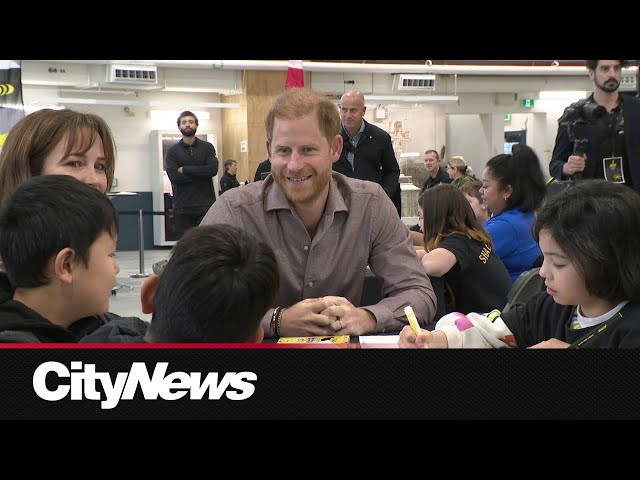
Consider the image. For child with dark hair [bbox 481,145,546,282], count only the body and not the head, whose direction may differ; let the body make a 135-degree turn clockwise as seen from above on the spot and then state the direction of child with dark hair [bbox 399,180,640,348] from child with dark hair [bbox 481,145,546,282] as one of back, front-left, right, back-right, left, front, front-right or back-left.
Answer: back-right

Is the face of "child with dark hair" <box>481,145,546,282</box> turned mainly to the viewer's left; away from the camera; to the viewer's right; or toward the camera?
to the viewer's left

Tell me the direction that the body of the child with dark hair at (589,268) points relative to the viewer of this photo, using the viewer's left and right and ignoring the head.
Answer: facing the viewer and to the left of the viewer

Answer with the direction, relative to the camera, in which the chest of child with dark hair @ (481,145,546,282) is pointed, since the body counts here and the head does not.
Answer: to the viewer's left

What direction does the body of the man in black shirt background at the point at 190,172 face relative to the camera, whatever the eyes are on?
toward the camera

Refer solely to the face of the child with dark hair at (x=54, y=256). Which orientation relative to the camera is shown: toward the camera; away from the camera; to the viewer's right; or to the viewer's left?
to the viewer's right

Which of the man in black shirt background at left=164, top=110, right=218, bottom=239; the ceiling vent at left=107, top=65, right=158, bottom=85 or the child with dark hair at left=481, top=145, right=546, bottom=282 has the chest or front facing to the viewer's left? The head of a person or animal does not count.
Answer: the child with dark hair
